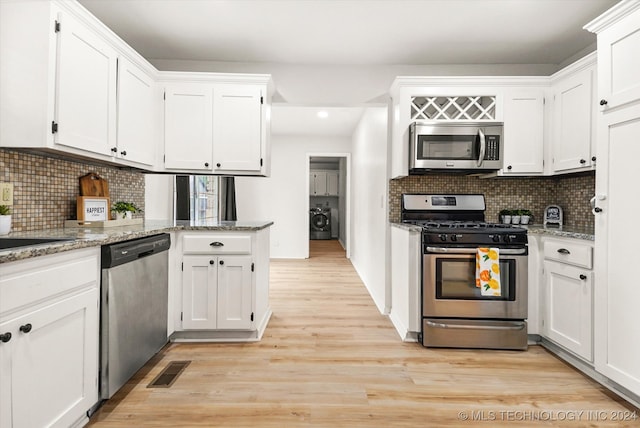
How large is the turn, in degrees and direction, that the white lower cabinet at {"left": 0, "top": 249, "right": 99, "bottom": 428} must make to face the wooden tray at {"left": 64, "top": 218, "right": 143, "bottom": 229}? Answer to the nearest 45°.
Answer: approximately 135° to its left

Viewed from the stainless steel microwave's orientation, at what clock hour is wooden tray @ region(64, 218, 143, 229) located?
The wooden tray is roughly at 2 o'clock from the stainless steel microwave.

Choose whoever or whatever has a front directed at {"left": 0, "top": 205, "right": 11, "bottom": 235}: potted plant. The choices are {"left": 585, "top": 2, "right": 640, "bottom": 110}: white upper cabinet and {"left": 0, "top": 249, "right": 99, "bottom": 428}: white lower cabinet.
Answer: the white upper cabinet

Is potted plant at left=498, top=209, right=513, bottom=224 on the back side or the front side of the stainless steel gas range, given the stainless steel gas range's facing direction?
on the back side
